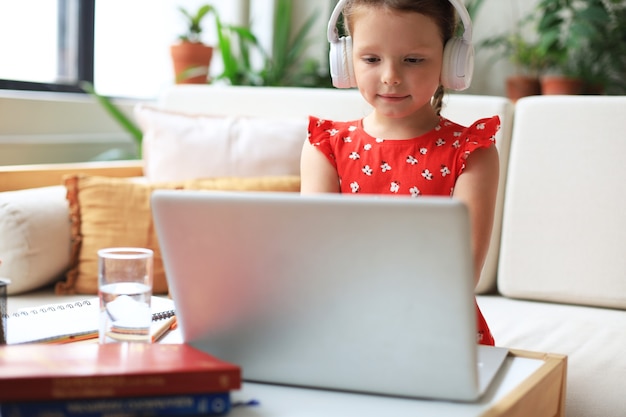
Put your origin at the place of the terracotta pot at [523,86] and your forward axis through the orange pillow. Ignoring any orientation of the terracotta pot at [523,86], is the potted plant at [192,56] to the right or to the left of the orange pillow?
right

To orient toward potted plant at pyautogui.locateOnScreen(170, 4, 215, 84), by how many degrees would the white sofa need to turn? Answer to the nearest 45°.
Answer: approximately 135° to its right

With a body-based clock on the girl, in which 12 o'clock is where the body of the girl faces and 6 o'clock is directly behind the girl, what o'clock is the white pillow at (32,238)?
The white pillow is roughly at 4 o'clock from the girl.

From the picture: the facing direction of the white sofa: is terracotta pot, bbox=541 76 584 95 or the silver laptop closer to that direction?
the silver laptop

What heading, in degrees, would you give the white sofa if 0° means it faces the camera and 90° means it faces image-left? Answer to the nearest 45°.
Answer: approximately 0°

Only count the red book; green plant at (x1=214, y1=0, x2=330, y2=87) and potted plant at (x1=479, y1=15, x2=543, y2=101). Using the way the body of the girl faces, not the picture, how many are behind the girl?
2

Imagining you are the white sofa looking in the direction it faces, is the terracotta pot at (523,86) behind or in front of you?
behind

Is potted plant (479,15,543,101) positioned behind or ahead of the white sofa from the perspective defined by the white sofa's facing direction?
behind

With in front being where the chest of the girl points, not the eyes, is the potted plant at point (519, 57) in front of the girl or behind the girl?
behind

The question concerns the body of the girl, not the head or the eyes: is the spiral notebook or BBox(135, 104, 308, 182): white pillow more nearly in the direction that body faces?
the spiral notebook

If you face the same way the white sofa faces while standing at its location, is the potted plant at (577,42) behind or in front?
behind

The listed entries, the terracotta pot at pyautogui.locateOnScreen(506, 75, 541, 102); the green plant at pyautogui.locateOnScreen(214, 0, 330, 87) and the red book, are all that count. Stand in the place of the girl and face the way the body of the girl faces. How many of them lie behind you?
2
